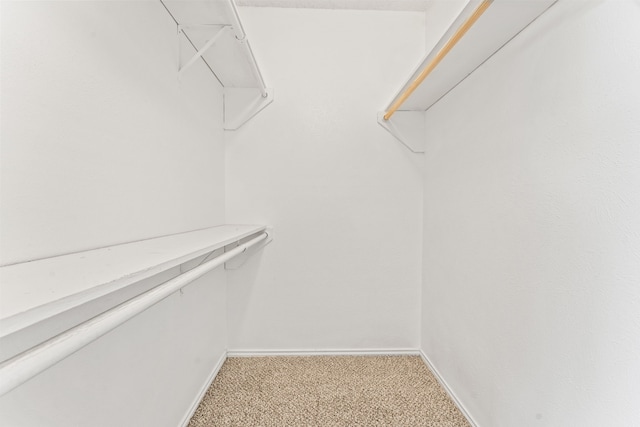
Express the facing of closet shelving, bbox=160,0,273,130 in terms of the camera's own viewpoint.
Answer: facing to the right of the viewer

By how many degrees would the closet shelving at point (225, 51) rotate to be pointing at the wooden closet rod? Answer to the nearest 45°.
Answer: approximately 45° to its right

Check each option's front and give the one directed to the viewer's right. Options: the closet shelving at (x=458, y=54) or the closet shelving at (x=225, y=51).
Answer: the closet shelving at (x=225, y=51)

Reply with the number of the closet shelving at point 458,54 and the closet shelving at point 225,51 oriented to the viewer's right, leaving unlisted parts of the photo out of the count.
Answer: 1

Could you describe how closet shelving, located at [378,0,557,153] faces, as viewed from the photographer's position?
facing to the left of the viewer
